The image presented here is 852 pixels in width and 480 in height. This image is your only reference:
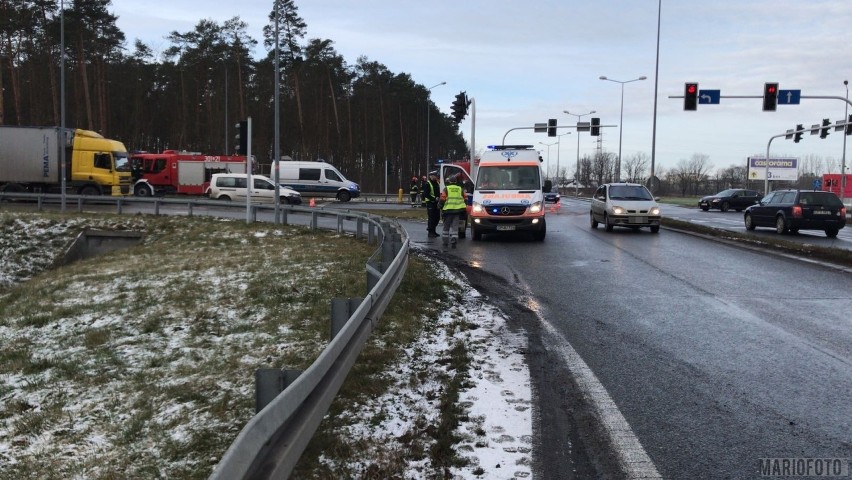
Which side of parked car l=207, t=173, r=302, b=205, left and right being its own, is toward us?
right

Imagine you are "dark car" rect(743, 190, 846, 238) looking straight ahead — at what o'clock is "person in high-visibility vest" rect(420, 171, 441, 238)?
The person in high-visibility vest is roughly at 9 o'clock from the dark car.

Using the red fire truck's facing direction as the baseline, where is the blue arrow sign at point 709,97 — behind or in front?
behind

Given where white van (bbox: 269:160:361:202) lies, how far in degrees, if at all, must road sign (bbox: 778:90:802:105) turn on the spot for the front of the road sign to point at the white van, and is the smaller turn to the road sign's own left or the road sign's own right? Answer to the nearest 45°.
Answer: approximately 90° to the road sign's own right

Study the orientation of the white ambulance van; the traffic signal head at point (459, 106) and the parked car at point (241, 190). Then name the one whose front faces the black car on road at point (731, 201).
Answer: the parked car at point (241, 190)

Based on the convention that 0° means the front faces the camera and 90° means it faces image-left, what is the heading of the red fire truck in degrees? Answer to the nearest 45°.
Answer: approximately 90°

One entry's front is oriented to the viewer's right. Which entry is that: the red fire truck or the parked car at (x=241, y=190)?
the parked car

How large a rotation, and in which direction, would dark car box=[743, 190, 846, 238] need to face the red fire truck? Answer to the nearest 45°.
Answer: approximately 45° to its left
